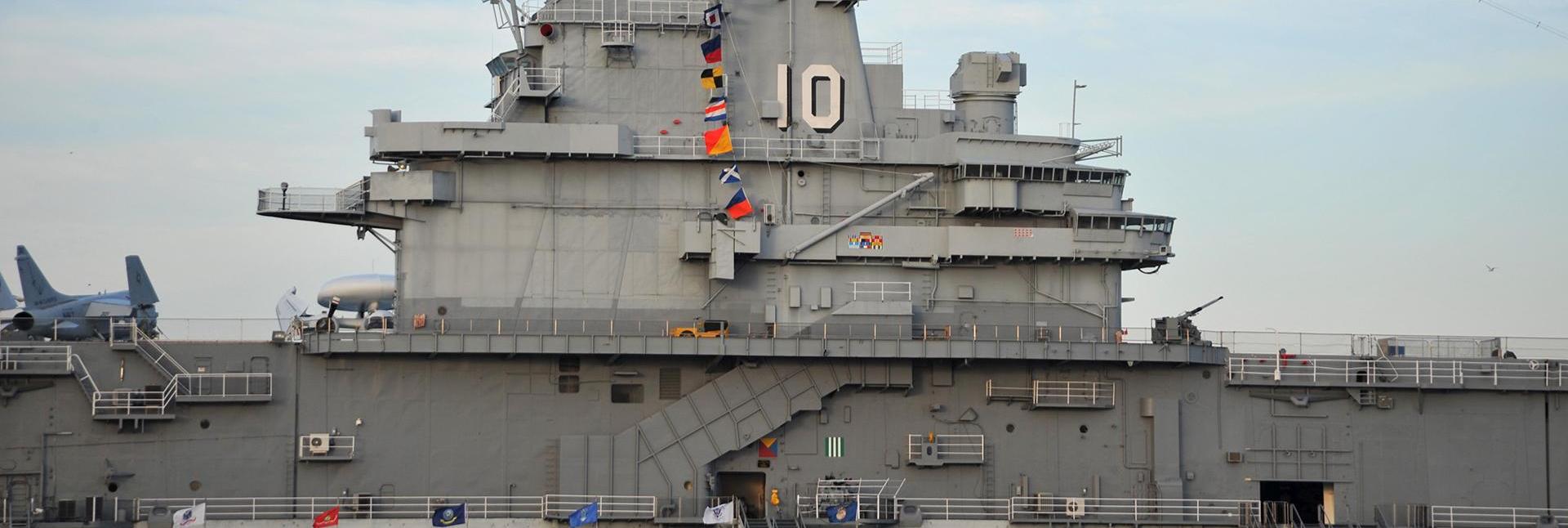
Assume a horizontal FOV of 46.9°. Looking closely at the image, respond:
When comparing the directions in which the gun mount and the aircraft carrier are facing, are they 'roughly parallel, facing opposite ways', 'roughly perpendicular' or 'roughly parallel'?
roughly parallel

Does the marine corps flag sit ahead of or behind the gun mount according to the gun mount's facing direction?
behind

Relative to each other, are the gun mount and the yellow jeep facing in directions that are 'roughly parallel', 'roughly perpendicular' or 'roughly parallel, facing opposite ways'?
roughly parallel, facing opposite ways

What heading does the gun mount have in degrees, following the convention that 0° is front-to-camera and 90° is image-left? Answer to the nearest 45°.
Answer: approximately 270°

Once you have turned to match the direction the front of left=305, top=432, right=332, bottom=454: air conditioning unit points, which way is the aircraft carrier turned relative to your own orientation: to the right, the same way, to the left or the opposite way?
to the left

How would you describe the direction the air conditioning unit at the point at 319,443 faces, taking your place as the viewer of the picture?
facing the viewer

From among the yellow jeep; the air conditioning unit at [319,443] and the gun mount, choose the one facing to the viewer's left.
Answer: the yellow jeep

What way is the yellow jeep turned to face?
to the viewer's left

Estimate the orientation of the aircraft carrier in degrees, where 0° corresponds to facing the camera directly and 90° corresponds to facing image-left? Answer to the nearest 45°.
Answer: approximately 270°
